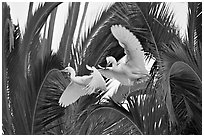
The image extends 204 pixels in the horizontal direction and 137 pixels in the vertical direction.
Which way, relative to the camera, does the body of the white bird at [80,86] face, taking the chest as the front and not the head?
to the viewer's left
